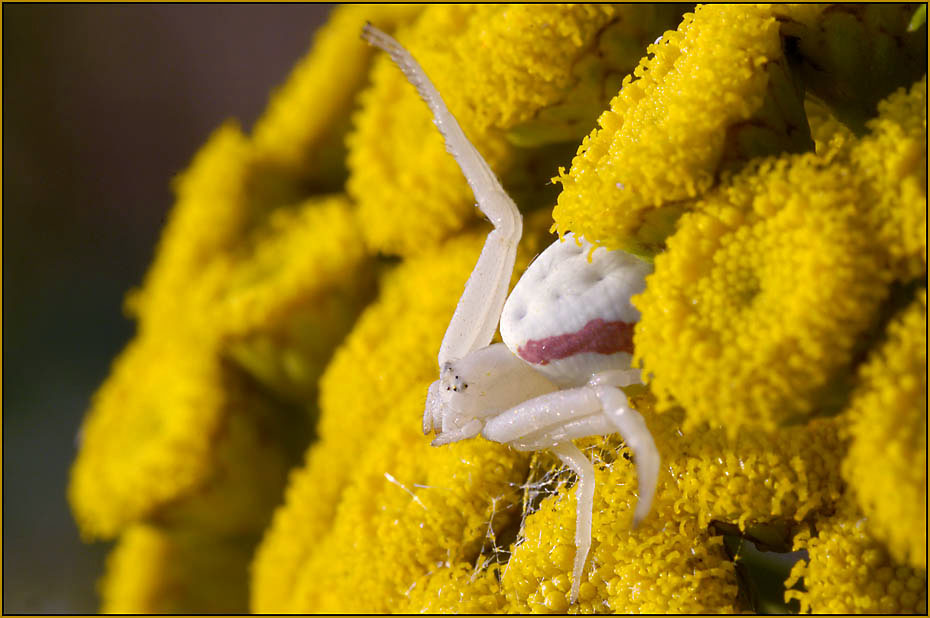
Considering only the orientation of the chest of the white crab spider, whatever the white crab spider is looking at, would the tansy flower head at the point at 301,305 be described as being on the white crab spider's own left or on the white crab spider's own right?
on the white crab spider's own right

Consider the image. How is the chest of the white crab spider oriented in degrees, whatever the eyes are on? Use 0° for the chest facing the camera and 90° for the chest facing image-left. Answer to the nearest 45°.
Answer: approximately 90°
